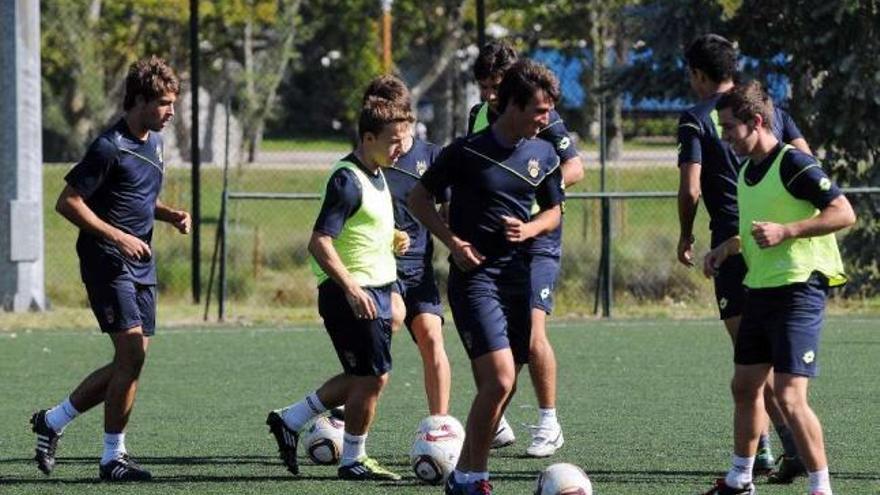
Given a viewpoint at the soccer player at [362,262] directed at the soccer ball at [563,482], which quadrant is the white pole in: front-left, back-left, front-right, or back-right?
back-left

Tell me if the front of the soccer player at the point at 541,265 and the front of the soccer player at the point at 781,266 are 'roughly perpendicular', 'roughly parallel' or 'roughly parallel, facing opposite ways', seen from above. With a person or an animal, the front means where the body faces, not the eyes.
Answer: roughly parallel

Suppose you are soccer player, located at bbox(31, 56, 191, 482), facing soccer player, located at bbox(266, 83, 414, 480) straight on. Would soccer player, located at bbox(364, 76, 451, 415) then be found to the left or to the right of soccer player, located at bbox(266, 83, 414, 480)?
left

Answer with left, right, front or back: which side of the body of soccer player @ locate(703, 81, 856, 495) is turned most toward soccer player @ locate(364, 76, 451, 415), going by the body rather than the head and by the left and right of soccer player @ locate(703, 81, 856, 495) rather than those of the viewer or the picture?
right

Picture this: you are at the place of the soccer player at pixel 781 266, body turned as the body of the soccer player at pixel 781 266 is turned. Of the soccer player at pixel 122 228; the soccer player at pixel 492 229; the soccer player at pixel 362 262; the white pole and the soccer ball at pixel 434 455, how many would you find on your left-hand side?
0

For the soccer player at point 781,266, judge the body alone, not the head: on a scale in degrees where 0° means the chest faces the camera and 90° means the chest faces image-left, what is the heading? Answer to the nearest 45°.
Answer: approximately 45°

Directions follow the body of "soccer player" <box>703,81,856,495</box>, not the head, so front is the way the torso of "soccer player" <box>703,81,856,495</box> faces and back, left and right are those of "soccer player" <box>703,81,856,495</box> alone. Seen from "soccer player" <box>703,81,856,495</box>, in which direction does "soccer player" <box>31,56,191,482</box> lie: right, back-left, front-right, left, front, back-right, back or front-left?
front-right

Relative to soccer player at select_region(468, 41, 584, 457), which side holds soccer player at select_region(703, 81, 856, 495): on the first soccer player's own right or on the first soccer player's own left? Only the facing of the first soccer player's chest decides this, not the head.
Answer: on the first soccer player's own left

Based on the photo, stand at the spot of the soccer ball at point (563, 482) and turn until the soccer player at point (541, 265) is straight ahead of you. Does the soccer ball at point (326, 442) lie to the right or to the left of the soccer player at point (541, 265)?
left

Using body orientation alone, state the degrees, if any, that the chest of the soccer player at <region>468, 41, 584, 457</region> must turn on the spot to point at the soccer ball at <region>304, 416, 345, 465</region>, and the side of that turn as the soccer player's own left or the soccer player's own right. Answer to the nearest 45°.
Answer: approximately 45° to the soccer player's own right

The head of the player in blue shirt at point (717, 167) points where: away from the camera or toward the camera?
away from the camera

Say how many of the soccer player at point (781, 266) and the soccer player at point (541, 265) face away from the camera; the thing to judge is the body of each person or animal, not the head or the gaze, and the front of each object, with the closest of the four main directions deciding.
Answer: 0

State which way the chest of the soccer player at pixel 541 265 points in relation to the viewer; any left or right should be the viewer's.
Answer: facing the viewer and to the left of the viewer
